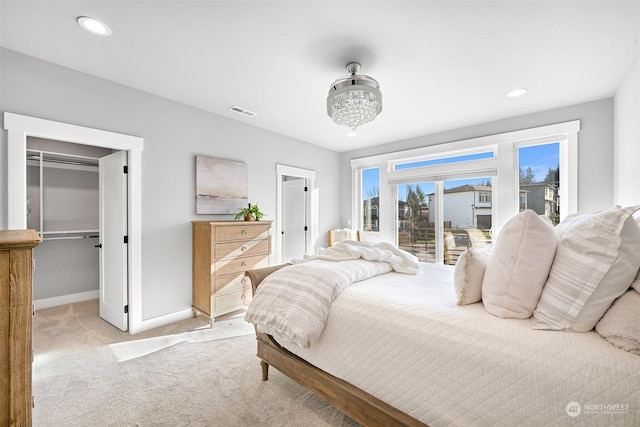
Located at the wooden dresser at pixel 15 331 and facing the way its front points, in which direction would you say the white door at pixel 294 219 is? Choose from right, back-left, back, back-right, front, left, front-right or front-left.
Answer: front-left

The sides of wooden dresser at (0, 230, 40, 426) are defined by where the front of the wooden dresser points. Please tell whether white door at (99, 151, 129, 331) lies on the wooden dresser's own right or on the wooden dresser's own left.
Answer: on the wooden dresser's own left

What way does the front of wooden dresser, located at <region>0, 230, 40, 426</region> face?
to the viewer's right

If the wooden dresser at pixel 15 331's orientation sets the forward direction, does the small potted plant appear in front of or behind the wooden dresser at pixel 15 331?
in front

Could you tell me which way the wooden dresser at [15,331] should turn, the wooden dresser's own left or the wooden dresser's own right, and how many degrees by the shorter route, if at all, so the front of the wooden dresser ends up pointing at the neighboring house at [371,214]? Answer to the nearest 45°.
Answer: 0° — it already faces it

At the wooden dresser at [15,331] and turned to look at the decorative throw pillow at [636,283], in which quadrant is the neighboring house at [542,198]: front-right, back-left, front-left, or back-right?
front-left

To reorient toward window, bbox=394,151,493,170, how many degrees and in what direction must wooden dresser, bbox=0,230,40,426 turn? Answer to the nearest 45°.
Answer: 0° — it already faces it

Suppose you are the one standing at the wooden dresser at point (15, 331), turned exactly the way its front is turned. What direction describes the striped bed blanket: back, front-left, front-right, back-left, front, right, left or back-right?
front

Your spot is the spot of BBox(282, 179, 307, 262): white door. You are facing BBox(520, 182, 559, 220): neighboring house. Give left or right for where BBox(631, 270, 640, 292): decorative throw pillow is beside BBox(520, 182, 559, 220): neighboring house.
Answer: right

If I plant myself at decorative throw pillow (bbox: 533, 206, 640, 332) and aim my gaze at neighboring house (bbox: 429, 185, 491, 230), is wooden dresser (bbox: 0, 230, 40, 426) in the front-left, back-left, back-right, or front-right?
back-left

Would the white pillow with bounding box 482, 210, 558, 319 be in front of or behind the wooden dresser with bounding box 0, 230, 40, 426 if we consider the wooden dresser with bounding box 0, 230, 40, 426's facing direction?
in front

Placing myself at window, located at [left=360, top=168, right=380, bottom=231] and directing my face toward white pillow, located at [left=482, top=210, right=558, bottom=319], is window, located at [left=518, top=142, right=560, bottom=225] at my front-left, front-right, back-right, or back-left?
front-left

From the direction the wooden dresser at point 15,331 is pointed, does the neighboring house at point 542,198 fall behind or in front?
in front
